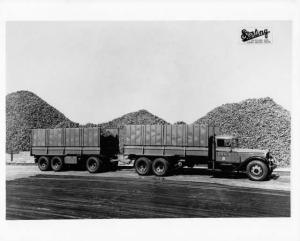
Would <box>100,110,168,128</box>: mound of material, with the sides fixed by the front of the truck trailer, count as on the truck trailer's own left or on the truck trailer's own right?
on the truck trailer's own left

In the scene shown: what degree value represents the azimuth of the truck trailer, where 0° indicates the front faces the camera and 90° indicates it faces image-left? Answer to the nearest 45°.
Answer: approximately 315°

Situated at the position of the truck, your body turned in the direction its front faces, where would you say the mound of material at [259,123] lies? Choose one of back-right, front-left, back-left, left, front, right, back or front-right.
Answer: front-left

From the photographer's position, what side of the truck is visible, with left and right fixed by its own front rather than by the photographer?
right

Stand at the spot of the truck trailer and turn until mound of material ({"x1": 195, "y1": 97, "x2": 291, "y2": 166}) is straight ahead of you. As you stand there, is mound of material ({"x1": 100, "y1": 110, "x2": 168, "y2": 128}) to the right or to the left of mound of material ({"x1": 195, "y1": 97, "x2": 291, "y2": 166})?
left

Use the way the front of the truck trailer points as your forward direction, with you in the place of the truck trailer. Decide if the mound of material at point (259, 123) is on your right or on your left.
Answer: on your left
